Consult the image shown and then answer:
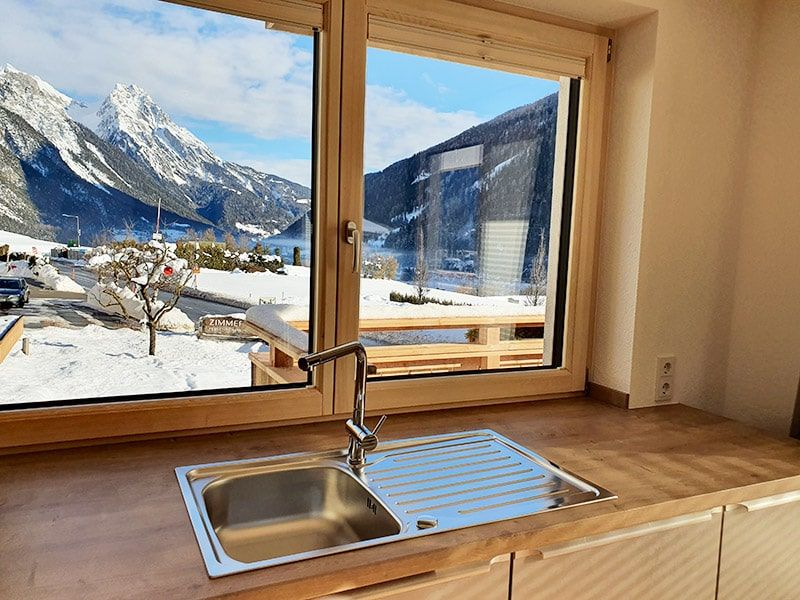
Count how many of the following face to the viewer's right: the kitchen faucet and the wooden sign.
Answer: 0

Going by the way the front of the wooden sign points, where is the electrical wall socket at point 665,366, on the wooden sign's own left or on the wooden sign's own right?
on the wooden sign's own left

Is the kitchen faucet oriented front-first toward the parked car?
no

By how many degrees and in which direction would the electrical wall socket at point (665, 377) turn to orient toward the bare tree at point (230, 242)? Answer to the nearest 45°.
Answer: approximately 180°

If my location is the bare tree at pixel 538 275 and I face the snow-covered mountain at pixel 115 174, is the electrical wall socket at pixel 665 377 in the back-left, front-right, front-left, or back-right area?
back-left

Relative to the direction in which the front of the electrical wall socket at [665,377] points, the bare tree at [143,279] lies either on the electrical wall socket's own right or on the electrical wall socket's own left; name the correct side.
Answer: on the electrical wall socket's own right

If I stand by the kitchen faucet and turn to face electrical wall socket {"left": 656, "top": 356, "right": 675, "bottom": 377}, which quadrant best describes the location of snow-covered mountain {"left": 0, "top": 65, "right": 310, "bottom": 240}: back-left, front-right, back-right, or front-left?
back-left

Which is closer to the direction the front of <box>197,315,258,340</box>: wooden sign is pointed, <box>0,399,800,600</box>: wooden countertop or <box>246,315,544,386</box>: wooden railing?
the wooden countertop

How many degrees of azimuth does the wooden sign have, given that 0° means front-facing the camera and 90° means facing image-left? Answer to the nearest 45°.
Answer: approximately 0°
